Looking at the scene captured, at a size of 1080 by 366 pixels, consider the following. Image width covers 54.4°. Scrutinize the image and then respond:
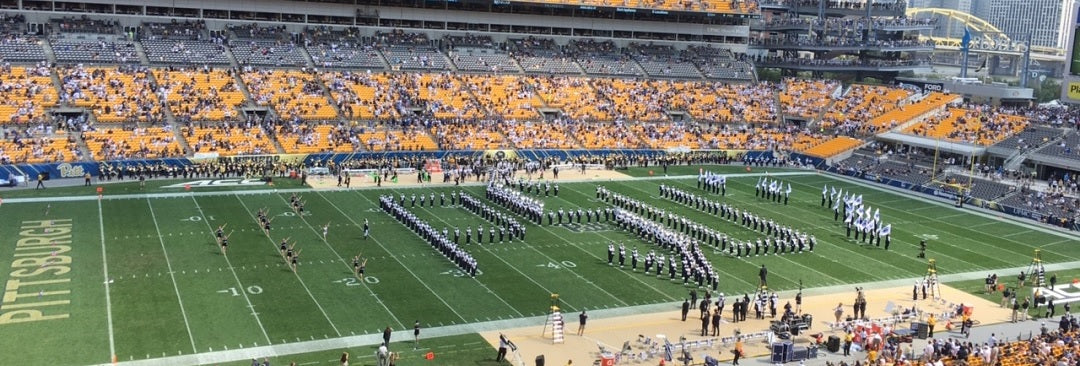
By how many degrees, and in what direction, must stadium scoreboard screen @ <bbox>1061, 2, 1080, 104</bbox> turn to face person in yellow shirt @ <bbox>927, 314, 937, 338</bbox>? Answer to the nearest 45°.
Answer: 0° — it already faces them

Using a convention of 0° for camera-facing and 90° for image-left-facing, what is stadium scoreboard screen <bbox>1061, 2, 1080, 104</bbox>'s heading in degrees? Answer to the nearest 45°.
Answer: approximately 0°

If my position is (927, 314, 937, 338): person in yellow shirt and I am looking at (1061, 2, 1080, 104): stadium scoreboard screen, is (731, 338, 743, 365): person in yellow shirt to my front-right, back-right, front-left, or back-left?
back-left

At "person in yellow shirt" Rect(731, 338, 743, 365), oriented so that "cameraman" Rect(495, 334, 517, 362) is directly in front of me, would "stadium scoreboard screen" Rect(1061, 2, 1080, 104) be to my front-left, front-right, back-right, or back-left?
back-right

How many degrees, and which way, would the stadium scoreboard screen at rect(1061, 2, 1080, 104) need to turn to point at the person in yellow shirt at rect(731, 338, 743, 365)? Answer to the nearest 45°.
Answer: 0° — it already faces them

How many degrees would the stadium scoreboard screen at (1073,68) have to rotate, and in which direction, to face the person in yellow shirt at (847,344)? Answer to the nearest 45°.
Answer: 0° — it already faces them

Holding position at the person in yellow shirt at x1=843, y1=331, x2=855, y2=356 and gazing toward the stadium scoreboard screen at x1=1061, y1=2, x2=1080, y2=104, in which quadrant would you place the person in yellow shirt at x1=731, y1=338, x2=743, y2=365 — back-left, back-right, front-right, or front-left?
back-left

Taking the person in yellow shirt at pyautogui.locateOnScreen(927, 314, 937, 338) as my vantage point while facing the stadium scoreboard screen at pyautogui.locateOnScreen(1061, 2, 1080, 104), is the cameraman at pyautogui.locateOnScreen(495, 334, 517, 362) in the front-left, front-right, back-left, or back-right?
back-left
